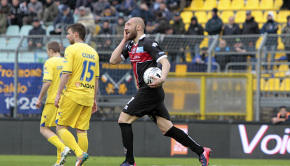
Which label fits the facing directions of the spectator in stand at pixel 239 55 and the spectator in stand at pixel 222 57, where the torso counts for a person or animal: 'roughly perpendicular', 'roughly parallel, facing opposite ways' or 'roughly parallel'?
roughly parallel

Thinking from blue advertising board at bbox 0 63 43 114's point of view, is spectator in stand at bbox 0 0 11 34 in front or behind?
behind

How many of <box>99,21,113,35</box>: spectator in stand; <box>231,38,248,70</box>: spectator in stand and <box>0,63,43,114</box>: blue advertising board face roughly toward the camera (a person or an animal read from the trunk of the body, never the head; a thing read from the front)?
3

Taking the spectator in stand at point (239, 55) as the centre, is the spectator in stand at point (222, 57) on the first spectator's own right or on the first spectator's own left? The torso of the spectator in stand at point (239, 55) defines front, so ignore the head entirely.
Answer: on the first spectator's own right

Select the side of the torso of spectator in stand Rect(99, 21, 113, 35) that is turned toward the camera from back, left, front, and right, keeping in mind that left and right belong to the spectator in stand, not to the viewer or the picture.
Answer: front

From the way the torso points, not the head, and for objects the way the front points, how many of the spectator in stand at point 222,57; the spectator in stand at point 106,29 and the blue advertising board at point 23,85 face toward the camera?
3

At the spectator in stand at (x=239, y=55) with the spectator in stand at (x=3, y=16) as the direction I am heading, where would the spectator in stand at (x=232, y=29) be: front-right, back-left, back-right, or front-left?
front-right

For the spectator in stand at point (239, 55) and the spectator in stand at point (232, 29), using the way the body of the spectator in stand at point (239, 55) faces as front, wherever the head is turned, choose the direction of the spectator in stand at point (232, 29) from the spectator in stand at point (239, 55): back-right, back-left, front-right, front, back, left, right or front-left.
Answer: back

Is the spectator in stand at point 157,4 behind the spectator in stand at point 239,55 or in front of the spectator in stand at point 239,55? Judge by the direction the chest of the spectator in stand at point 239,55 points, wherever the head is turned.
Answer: behind

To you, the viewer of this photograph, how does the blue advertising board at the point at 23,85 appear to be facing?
facing the viewer

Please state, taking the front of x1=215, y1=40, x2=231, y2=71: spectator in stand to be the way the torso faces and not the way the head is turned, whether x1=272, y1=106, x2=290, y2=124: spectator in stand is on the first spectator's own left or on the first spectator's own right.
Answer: on the first spectator's own left

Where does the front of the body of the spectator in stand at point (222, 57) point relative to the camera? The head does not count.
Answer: toward the camera

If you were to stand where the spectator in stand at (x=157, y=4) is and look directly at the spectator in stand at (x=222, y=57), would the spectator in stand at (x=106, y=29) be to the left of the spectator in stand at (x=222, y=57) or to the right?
right
